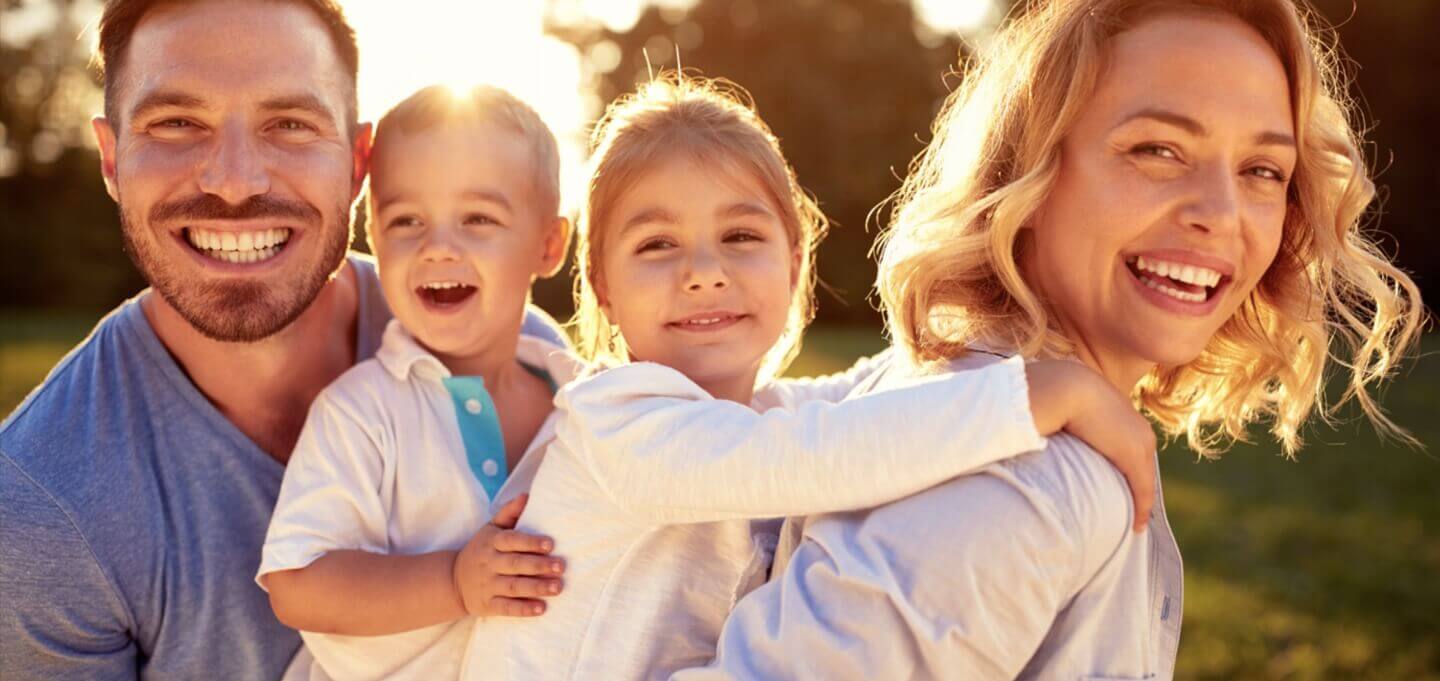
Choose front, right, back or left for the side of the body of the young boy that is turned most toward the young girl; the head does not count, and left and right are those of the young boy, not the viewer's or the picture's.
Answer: front

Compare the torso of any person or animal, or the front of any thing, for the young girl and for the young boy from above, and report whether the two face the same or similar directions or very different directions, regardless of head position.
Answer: same or similar directions

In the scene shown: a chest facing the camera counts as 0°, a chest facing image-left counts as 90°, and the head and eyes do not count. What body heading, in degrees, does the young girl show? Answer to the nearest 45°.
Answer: approximately 315°

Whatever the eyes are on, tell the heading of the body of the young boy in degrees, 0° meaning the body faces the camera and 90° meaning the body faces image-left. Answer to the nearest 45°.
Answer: approximately 315°

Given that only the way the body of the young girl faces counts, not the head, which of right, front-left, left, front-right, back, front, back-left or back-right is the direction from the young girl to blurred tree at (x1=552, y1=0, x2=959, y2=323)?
back-left

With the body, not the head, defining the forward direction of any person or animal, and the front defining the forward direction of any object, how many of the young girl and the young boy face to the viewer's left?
0

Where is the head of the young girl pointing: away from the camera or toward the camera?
toward the camera
